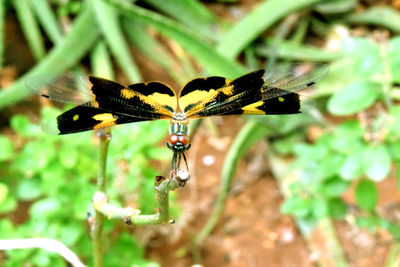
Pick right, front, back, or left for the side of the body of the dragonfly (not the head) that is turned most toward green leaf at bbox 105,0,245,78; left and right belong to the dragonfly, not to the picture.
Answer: back

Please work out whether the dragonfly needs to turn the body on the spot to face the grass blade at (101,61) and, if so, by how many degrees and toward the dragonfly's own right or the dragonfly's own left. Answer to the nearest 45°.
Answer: approximately 180°

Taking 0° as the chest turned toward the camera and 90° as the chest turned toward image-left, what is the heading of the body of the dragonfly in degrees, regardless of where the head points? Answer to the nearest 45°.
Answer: approximately 0°

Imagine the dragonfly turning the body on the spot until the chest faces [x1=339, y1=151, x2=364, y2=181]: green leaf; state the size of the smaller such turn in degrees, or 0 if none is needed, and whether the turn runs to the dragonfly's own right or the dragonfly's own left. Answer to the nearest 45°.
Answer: approximately 135° to the dragonfly's own left

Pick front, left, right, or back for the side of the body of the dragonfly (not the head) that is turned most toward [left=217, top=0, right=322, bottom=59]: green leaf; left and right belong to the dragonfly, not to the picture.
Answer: back
